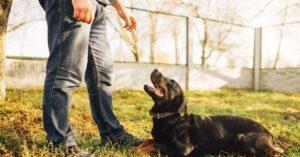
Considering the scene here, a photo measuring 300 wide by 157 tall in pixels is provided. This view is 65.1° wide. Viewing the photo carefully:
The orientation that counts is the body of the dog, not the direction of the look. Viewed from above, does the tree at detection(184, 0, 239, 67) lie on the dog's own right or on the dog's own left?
on the dog's own right

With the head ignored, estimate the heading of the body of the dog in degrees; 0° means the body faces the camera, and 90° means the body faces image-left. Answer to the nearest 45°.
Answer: approximately 90°

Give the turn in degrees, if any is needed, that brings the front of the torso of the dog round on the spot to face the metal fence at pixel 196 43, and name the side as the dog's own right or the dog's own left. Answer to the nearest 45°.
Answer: approximately 90° to the dog's own right
